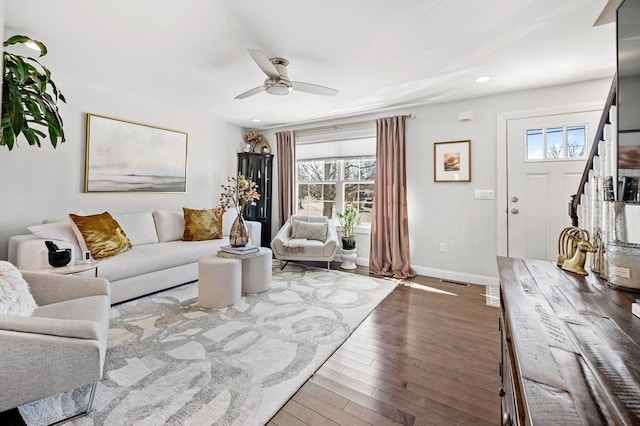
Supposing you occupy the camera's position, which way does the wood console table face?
facing to the left of the viewer

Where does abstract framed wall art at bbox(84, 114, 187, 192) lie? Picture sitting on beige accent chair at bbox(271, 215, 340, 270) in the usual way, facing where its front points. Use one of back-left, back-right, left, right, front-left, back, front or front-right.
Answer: right

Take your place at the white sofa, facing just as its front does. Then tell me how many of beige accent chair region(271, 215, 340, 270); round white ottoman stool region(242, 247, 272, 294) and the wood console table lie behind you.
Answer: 0

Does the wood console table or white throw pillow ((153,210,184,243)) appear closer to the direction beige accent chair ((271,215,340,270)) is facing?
the wood console table

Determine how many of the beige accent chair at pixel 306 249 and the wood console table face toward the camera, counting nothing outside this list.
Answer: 1

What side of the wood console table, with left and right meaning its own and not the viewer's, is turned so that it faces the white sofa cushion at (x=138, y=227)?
front

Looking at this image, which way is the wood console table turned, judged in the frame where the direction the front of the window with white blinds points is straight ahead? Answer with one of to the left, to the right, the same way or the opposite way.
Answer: to the right

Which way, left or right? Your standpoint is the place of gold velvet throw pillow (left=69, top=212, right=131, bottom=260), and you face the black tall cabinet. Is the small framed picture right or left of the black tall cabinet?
right

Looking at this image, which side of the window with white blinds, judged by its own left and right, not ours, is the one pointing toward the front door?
left

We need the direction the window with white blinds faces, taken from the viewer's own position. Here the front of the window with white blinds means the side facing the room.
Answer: facing the viewer and to the left of the viewer

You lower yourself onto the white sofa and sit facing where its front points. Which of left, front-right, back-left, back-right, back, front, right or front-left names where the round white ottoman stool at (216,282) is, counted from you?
front

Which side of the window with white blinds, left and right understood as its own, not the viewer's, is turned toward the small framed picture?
left

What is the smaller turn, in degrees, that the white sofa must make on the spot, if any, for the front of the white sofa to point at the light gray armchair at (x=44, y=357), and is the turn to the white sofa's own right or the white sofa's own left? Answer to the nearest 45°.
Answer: approximately 45° to the white sofa's own right

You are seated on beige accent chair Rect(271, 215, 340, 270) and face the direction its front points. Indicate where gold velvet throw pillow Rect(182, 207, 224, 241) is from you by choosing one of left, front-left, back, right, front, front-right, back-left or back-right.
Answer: right

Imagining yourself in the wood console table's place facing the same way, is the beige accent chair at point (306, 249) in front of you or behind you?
in front

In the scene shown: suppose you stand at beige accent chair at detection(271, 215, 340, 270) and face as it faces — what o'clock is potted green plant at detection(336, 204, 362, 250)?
The potted green plant is roughly at 8 o'clock from the beige accent chair.

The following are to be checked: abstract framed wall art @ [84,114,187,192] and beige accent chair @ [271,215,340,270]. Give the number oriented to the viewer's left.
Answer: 0

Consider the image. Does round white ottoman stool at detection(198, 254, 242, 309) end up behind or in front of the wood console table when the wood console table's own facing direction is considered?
in front

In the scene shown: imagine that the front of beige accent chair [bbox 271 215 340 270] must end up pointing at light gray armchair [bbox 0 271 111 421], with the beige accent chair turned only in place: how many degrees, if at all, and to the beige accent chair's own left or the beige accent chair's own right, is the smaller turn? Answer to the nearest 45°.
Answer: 0° — it already faces it

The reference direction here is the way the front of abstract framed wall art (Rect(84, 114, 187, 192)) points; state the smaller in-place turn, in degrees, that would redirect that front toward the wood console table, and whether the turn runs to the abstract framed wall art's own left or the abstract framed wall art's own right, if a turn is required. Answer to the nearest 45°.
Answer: approximately 45° to the abstract framed wall art's own right

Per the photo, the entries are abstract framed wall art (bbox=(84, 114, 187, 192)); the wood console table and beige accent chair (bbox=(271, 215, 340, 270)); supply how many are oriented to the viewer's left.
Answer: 1

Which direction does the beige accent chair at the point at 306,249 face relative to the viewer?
toward the camera

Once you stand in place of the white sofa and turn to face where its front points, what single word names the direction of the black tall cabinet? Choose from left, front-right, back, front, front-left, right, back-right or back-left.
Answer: left
